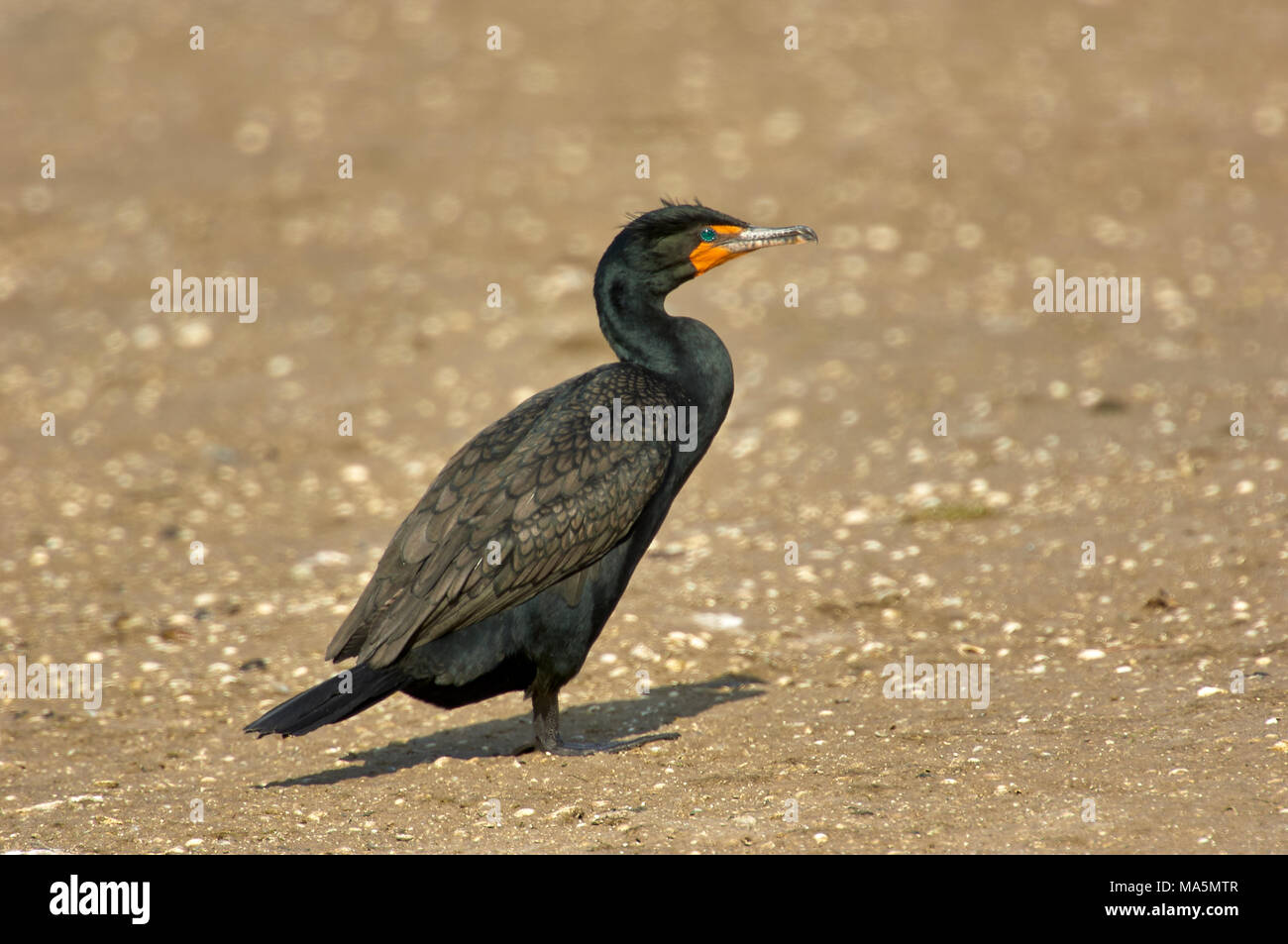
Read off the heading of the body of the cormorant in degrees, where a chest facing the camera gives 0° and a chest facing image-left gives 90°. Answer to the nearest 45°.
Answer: approximately 270°
